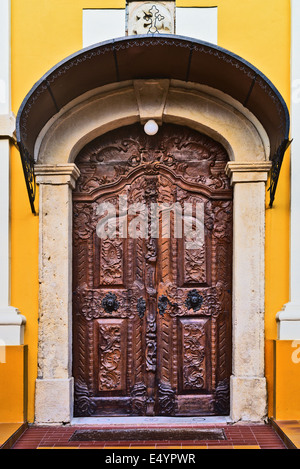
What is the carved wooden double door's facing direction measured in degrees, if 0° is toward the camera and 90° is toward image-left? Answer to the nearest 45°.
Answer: approximately 0°
